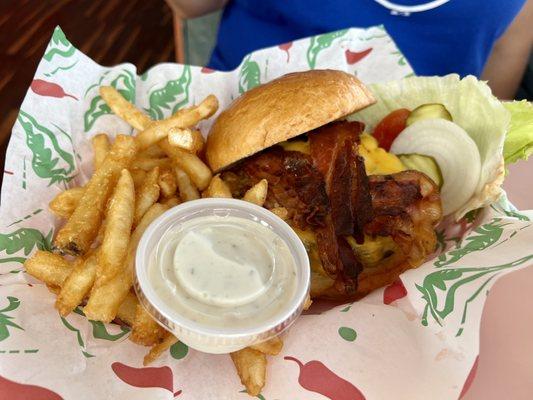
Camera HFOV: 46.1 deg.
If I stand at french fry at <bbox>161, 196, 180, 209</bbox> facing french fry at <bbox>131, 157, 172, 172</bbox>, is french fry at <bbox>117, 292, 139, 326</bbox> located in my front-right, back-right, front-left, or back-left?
back-left

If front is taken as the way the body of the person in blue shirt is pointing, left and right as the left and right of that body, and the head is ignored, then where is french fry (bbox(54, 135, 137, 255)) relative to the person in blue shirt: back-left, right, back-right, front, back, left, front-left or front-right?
front-right

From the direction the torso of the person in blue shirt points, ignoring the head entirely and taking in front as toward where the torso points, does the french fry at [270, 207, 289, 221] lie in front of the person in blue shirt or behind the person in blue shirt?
in front

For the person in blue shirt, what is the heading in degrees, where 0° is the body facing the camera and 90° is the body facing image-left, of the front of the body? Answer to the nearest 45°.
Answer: approximately 0°

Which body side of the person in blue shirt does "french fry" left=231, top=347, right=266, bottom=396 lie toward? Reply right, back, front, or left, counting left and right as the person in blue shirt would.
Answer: front

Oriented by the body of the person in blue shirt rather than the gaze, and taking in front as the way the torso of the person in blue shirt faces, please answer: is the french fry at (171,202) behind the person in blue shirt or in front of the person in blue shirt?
in front

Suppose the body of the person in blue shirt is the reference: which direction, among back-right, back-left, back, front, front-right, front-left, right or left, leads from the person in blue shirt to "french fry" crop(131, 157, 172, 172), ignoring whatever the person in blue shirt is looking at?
front-right

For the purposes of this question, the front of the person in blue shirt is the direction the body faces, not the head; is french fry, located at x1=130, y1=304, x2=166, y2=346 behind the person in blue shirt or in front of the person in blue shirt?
in front
